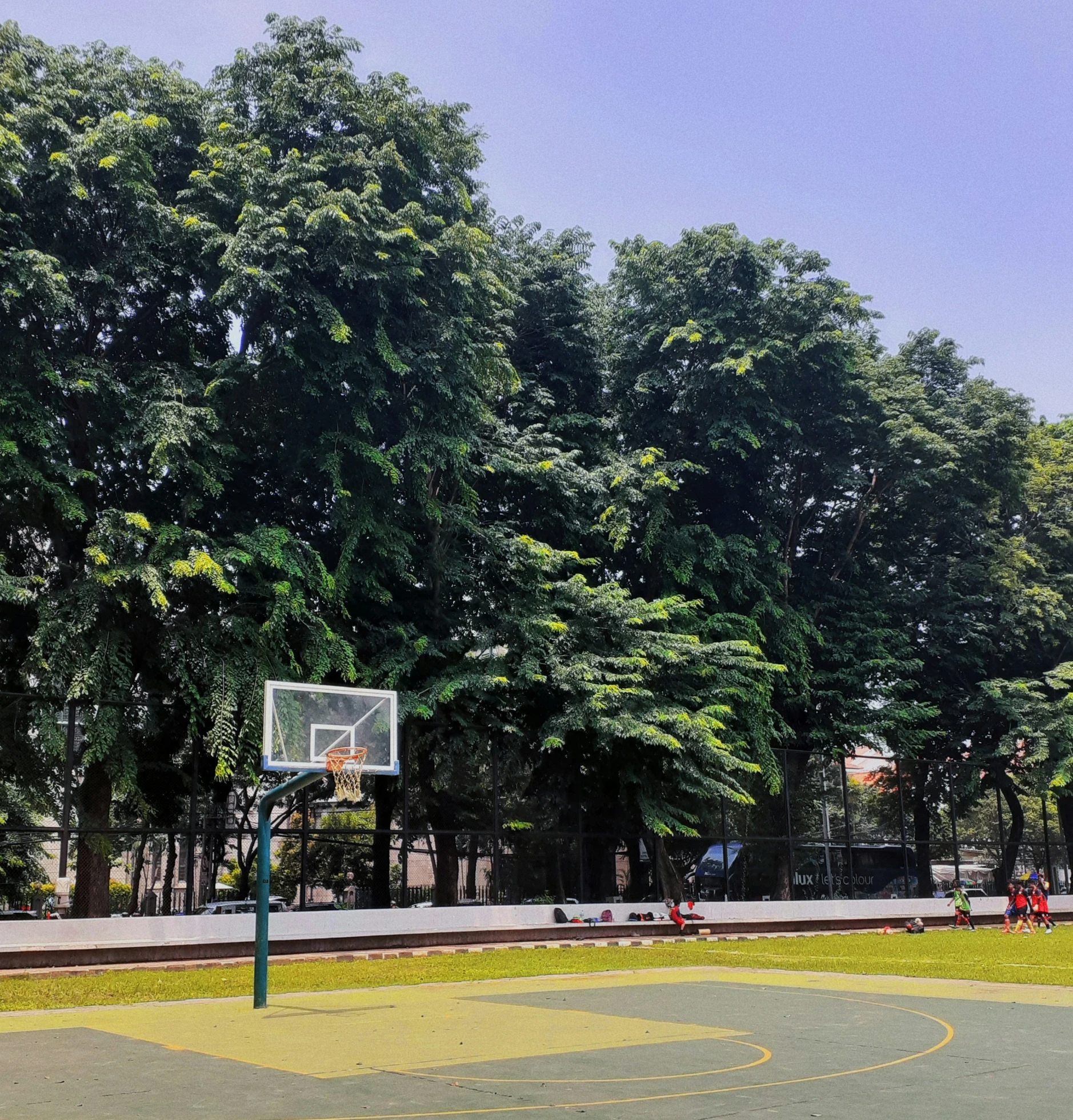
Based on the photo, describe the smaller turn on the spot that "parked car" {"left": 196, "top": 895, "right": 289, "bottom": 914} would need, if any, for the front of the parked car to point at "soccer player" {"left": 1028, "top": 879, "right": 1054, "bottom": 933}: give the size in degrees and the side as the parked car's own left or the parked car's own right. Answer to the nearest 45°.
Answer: approximately 180°

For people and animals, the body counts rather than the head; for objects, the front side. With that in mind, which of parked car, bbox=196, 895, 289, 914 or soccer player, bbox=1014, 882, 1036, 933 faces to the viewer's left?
the parked car

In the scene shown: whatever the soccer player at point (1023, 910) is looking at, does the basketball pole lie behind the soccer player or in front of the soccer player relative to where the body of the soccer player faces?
in front

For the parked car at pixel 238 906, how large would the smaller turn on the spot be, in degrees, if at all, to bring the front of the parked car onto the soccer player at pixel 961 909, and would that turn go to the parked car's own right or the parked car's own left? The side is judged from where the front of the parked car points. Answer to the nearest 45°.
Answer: approximately 180°

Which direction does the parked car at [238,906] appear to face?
to the viewer's left
